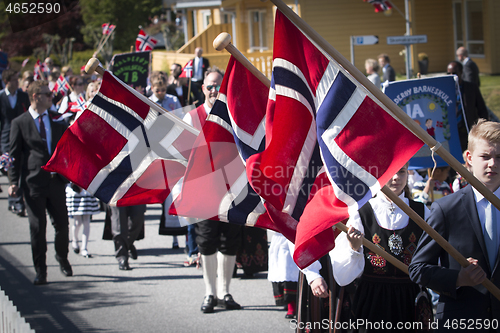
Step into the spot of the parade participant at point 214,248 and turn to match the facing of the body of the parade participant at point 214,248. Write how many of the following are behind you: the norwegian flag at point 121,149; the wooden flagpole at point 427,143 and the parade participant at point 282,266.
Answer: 0

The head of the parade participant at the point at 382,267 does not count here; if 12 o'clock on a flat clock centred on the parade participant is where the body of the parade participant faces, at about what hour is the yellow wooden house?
The yellow wooden house is roughly at 6 o'clock from the parade participant.

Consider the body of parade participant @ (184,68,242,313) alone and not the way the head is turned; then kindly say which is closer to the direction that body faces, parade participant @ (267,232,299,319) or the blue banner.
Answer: the parade participant

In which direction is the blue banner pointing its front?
toward the camera

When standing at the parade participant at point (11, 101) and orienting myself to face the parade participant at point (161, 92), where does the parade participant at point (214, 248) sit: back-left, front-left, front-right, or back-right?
front-right

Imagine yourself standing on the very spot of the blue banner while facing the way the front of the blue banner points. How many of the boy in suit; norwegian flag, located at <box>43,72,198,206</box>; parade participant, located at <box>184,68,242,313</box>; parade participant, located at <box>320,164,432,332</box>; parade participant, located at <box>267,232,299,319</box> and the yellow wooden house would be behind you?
1

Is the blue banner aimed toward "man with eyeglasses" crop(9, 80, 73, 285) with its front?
no

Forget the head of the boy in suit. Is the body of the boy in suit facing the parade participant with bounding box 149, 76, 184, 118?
no

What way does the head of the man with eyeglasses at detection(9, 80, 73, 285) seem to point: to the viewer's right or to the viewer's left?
to the viewer's right

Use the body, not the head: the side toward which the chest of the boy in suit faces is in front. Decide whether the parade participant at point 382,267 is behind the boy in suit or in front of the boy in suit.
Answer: behind

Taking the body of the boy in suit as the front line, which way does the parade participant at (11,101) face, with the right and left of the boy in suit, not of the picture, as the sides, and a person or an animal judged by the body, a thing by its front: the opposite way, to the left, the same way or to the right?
the same way

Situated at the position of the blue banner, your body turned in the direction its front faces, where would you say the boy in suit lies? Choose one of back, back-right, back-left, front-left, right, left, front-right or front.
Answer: front

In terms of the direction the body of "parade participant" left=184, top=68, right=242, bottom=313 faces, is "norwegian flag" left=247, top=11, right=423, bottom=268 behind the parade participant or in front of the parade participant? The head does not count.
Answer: in front

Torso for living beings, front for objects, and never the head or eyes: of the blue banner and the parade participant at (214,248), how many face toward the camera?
2

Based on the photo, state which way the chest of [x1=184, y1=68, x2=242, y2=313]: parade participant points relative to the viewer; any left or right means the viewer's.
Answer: facing the viewer
